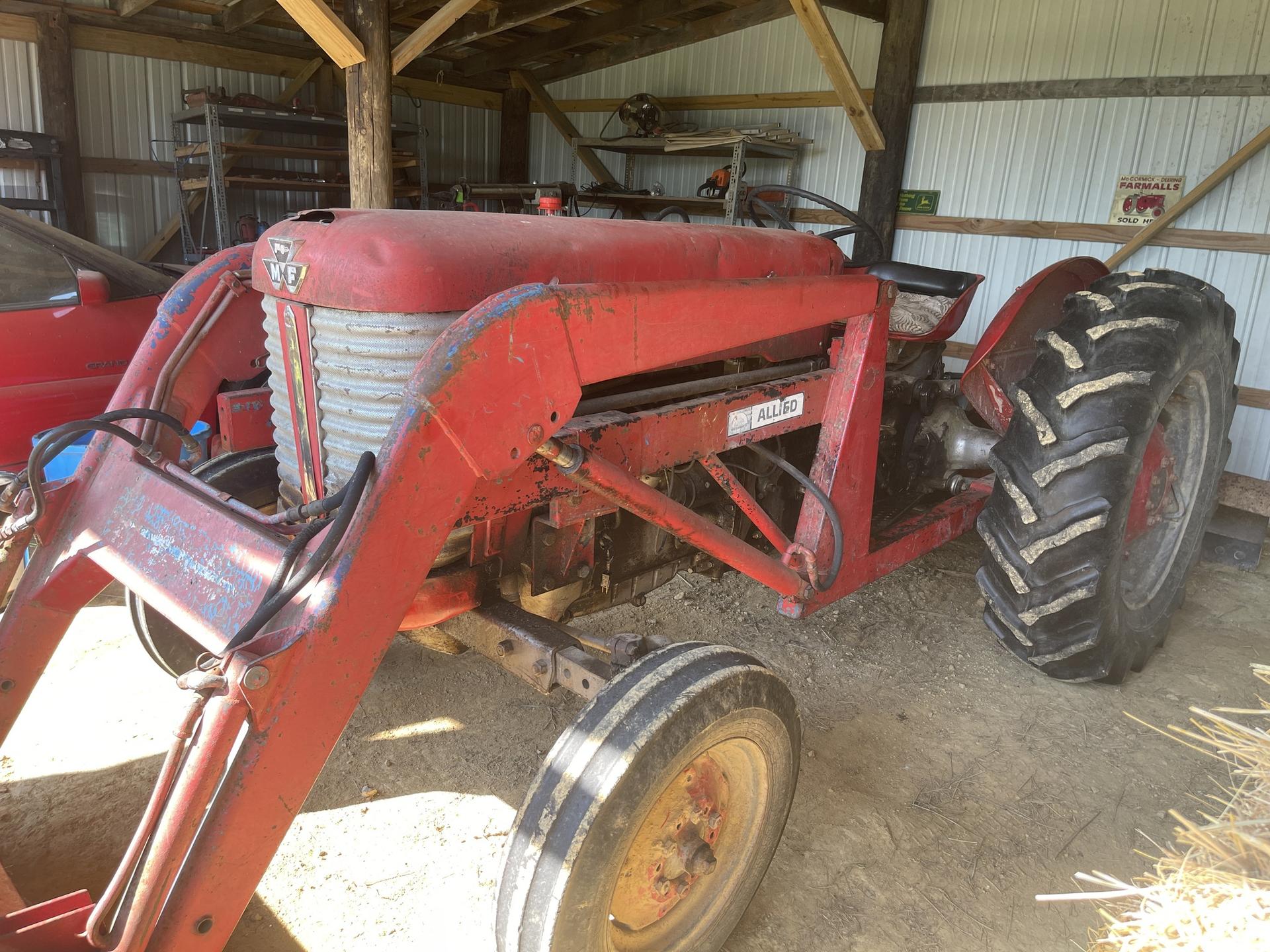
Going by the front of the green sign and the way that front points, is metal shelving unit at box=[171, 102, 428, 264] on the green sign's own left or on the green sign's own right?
on the green sign's own right

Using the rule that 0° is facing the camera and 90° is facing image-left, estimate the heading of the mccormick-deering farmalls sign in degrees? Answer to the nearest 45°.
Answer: approximately 0°

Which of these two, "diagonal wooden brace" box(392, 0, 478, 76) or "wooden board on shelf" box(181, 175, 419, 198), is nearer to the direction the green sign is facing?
the diagonal wooden brace

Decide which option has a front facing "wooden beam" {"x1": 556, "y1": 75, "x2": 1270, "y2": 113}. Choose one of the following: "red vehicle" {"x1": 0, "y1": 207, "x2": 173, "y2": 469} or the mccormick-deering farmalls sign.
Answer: the red vehicle

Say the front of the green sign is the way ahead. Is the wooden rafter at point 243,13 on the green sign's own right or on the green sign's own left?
on the green sign's own right

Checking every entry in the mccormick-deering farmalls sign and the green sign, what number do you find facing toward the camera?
2
